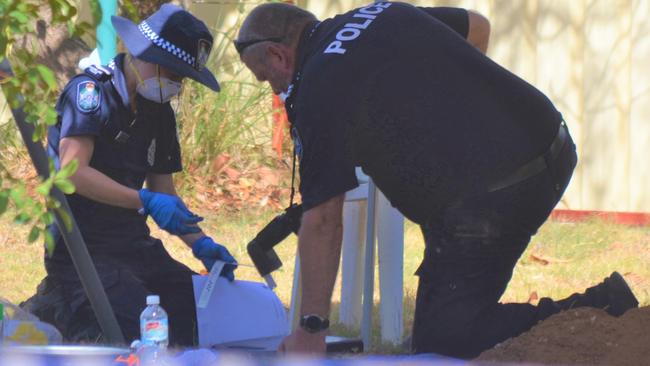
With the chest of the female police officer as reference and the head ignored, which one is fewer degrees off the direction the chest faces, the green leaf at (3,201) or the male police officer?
the male police officer

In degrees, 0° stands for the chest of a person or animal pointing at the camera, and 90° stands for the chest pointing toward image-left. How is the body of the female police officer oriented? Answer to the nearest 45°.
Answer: approximately 315°

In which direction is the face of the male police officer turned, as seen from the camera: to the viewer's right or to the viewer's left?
to the viewer's left

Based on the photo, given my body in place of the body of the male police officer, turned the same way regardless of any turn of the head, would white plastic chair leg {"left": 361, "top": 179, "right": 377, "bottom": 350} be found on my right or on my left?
on my right

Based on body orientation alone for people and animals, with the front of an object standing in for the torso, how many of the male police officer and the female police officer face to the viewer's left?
1

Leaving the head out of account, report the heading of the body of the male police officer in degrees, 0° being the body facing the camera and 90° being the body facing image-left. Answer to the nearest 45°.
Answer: approximately 90°
